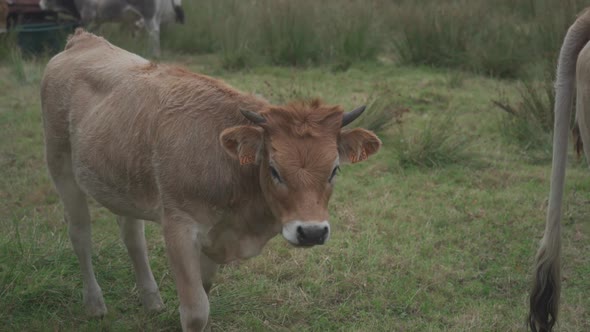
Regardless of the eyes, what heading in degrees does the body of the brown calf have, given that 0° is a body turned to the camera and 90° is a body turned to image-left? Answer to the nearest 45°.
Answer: approximately 315°
